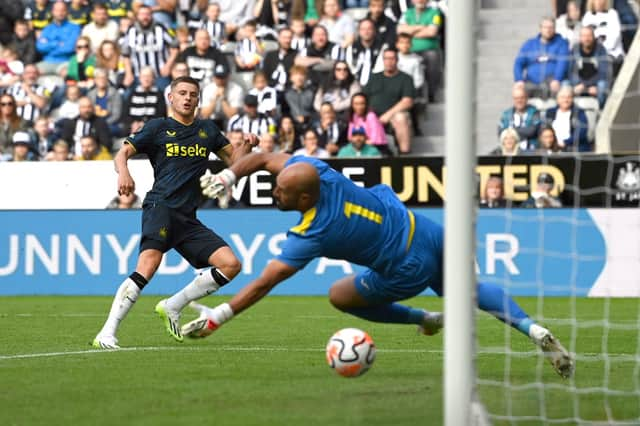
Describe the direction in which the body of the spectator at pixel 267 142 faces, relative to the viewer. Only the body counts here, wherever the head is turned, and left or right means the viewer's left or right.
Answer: facing the viewer

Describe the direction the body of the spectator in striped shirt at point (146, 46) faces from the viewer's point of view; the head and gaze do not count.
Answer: toward the camera

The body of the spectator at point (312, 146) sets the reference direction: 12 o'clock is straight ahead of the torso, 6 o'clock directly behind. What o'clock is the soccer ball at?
The soccer ball is roughly at 12 o'clock from the spectator.

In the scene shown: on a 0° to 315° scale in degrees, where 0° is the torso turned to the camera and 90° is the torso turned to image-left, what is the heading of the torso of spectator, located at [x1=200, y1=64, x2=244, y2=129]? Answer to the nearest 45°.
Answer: approximately 0°

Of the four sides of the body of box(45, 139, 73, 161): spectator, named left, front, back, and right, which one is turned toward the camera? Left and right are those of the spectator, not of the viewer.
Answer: front

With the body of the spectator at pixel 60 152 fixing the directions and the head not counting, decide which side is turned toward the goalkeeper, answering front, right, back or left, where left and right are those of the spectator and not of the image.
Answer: front

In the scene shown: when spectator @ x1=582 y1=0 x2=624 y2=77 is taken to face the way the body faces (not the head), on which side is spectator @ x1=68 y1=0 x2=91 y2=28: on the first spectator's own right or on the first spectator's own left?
on the first spectator's own right
